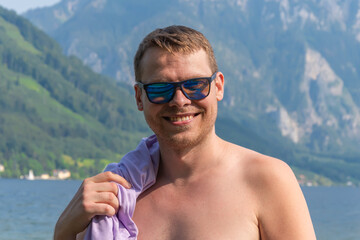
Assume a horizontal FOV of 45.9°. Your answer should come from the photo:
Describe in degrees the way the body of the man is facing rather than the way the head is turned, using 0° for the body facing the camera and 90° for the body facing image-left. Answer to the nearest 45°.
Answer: approximately 45°
